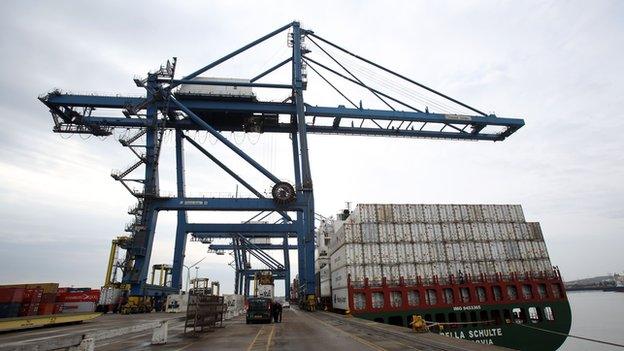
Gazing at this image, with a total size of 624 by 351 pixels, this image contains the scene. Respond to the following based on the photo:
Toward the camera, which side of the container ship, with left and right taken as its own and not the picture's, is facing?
back

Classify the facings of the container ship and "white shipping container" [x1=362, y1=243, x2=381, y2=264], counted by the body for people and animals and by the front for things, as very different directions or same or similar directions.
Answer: very different directions

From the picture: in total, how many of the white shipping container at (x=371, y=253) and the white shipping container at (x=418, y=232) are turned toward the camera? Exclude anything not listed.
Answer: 2

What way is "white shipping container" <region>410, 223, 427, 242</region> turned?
toward the camera

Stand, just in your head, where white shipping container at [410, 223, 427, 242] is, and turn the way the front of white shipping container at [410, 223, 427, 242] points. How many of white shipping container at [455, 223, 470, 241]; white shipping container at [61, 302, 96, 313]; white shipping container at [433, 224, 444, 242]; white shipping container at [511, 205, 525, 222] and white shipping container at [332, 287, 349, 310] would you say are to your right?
2

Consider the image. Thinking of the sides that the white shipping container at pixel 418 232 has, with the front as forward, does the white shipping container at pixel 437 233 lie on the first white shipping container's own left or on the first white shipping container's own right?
on the first white shipping container's own left

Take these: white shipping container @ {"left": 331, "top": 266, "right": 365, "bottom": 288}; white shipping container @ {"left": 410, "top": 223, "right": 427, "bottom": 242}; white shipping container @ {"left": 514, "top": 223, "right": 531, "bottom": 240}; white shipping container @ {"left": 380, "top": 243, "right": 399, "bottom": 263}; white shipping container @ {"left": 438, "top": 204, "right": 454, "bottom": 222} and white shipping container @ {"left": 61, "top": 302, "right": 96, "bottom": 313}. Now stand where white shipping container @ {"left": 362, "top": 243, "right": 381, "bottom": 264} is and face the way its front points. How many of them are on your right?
2

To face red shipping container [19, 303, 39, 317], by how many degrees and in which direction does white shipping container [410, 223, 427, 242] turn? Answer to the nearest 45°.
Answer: approximately 45° to its right

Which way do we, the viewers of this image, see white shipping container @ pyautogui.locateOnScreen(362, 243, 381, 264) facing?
facing the viewer
